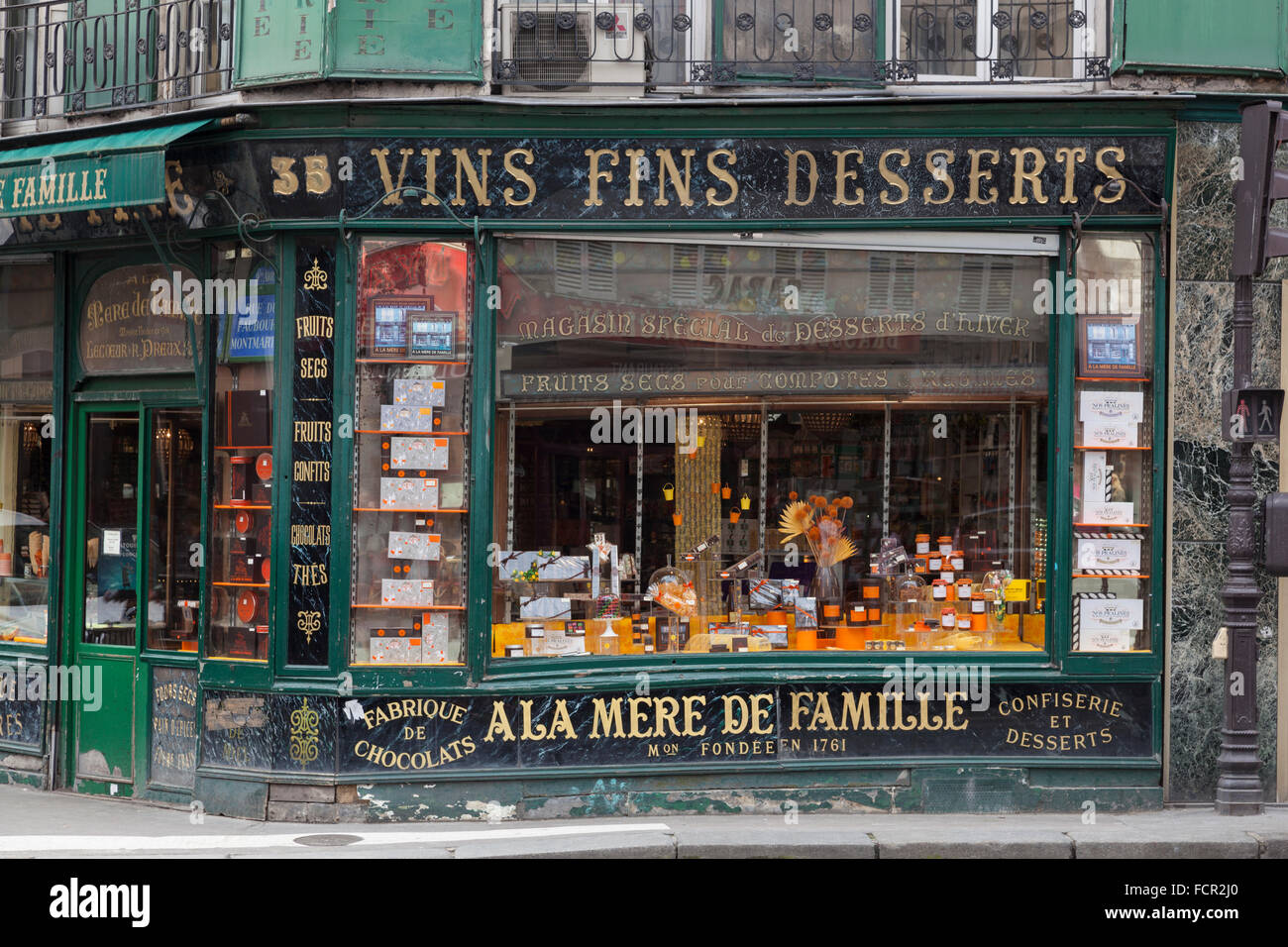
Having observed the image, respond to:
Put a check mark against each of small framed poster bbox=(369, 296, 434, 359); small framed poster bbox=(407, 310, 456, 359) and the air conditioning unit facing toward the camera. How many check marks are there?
3

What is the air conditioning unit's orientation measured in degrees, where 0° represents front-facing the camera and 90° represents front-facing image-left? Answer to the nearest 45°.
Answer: approximately 0°

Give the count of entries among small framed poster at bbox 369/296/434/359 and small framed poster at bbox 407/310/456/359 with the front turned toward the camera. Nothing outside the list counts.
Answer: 2

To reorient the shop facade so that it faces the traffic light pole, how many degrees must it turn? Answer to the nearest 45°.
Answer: approximately 90° to its left
